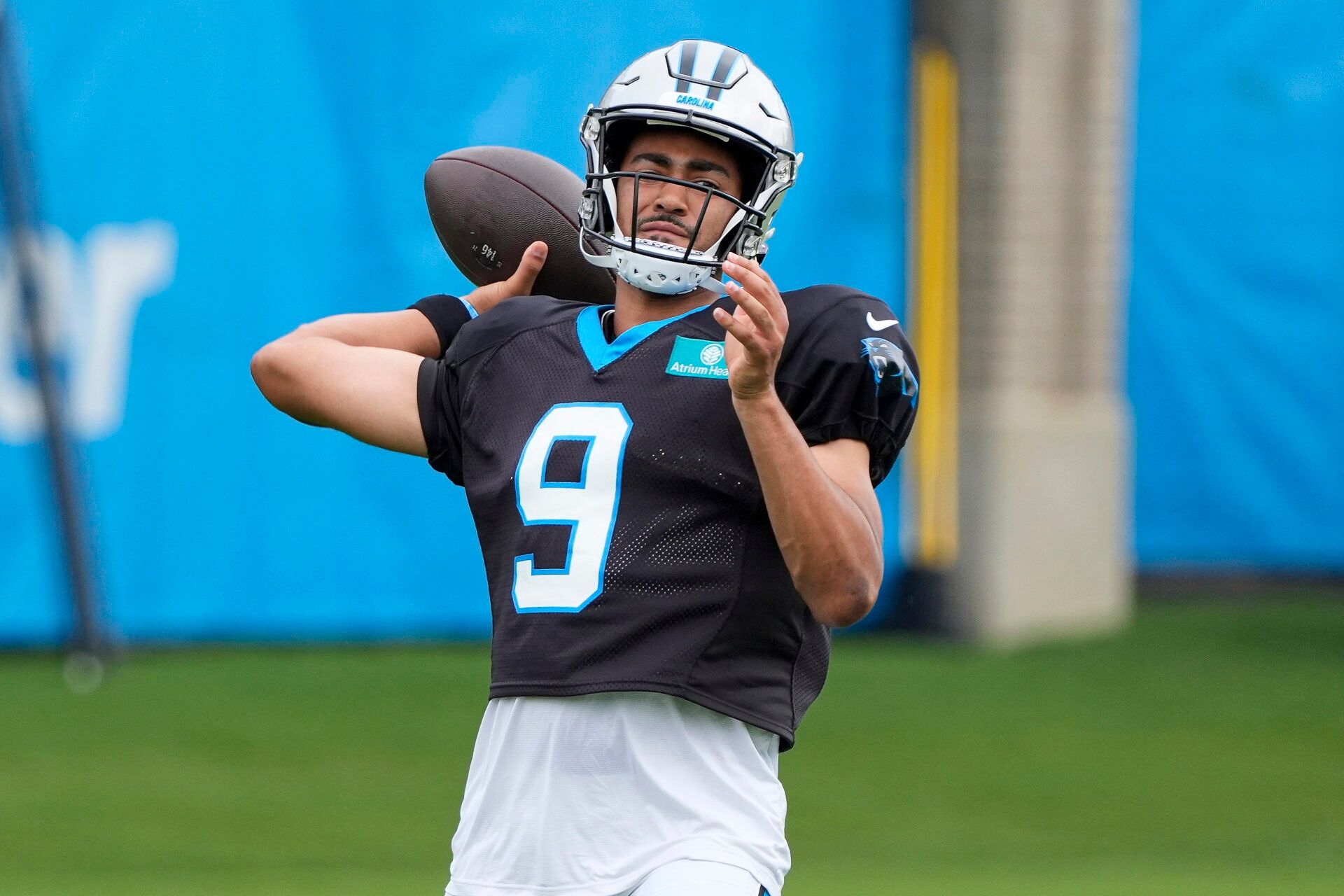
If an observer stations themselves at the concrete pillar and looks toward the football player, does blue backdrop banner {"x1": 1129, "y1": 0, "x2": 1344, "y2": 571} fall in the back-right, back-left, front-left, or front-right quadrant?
back-left

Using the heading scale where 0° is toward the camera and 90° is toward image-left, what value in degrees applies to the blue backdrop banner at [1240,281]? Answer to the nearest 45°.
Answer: approximately 0°

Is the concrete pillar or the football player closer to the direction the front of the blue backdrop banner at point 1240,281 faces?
the football player

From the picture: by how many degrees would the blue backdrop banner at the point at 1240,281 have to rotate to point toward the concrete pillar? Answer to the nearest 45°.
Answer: approximately 45° to its right

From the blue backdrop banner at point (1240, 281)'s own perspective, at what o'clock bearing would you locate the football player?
The football player is roughly at 12 o'clock from the blue backdrop banner.
